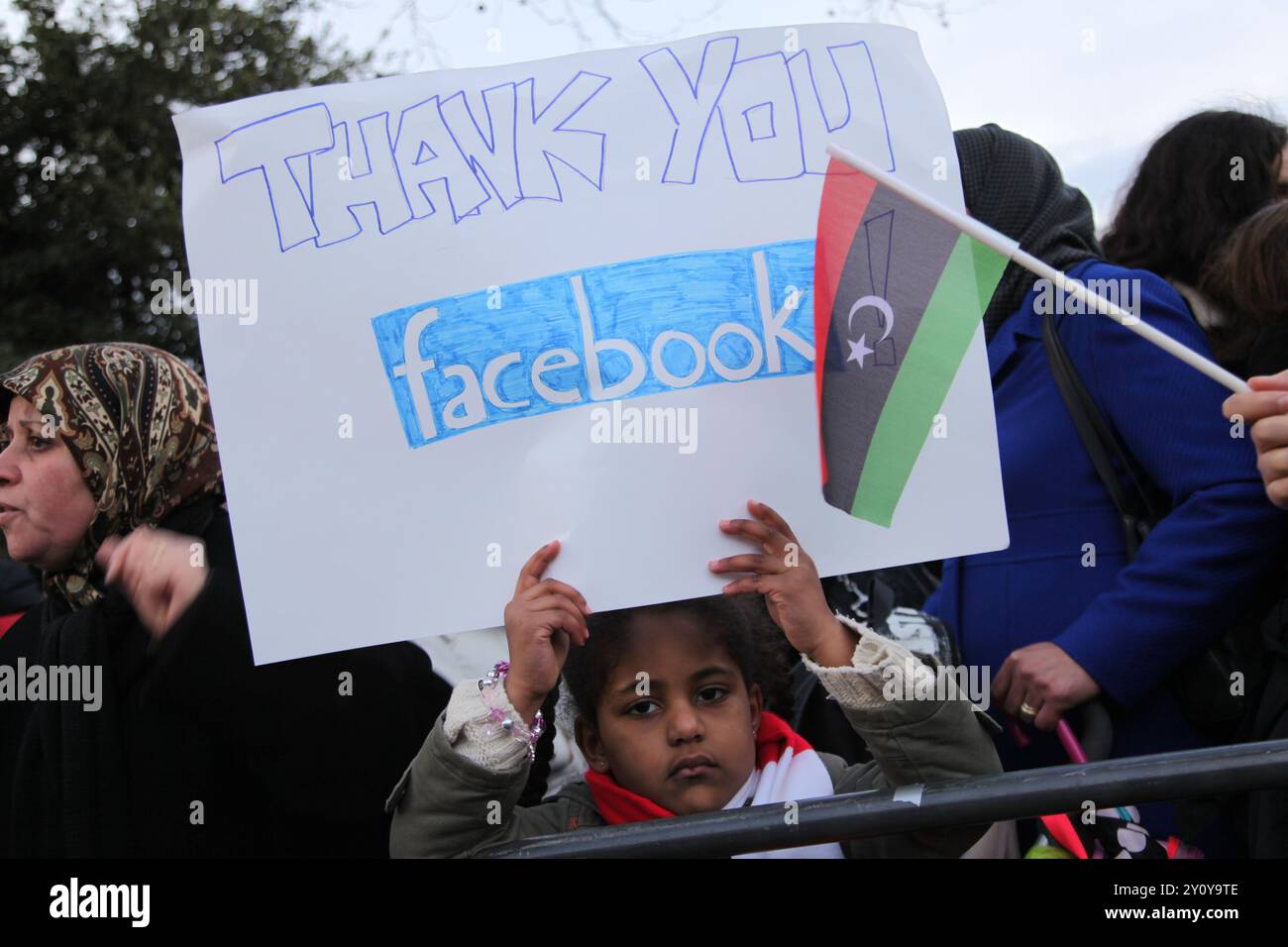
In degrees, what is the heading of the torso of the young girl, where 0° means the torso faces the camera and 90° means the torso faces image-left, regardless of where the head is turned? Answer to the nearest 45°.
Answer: approximately 0°

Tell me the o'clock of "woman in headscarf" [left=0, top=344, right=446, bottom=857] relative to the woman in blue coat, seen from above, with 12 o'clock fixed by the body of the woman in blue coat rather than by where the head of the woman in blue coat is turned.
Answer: The woman in headscarf is roughly at 1 o'clock from the woman in blue coat.

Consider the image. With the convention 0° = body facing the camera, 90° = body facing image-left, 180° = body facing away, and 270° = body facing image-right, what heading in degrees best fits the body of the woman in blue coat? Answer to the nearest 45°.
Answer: approximately 45°
